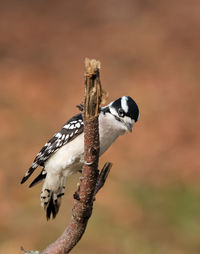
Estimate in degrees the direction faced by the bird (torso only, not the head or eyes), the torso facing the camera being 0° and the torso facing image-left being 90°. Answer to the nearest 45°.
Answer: approximately 315°
